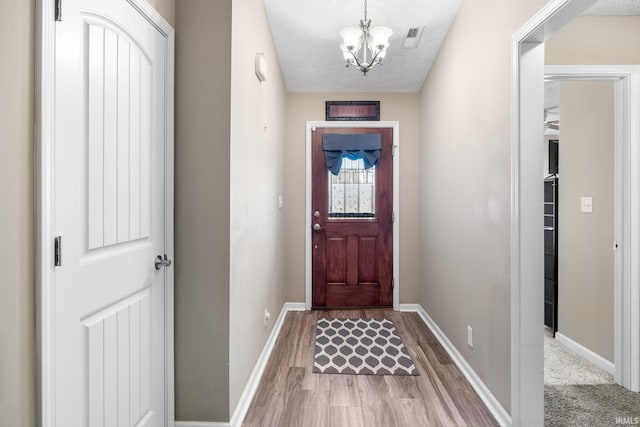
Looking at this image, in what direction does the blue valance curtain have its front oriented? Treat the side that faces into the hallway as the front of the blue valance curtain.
toward the camera

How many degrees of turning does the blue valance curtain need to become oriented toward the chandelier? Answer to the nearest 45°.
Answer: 0° — it already faces it

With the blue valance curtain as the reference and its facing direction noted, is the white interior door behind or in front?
in front
